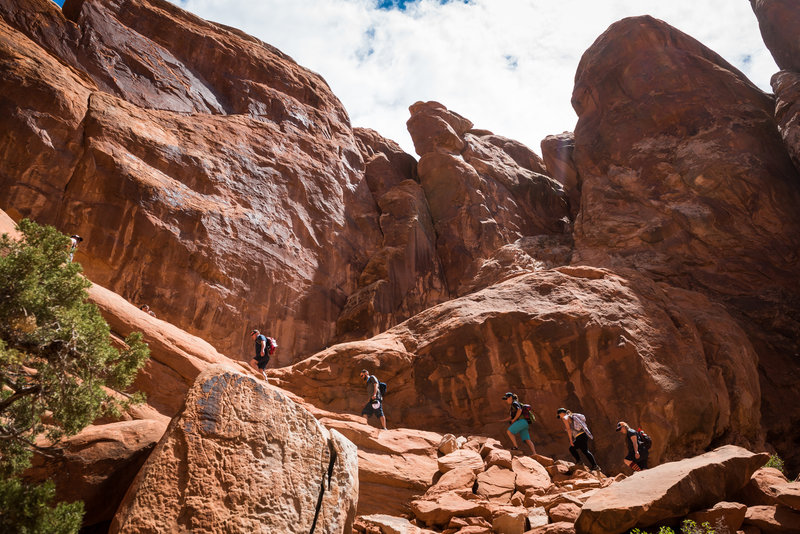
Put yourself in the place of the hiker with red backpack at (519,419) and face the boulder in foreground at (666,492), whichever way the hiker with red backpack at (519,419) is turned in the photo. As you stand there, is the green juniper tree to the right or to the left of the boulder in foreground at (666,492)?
right

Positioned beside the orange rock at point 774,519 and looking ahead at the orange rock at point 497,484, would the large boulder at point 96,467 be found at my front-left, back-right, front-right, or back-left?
front-left

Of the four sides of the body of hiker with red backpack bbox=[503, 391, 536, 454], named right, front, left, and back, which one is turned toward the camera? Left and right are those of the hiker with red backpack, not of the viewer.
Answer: left

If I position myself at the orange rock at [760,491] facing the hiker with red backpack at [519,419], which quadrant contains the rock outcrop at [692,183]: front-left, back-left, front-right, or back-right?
front-right

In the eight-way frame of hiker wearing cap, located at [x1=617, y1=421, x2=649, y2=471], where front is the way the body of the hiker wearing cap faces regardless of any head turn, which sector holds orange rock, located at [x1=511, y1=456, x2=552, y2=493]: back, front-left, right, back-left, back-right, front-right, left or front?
front-left

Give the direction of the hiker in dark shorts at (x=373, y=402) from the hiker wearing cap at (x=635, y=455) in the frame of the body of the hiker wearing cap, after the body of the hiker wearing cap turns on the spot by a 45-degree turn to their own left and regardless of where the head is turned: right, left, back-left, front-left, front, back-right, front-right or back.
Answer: front-right

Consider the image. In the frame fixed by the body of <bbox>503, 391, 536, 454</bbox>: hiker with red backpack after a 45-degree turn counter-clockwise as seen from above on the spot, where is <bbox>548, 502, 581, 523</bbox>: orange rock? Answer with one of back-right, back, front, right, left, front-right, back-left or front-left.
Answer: front-left

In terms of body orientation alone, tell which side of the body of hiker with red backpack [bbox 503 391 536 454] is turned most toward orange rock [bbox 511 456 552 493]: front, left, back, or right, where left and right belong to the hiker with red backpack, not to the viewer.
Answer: left

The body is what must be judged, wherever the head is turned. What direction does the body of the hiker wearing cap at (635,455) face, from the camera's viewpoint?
to the viewer's left

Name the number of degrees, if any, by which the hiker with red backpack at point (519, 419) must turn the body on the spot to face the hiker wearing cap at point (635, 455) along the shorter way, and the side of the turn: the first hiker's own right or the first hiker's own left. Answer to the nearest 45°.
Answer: approximately 180°

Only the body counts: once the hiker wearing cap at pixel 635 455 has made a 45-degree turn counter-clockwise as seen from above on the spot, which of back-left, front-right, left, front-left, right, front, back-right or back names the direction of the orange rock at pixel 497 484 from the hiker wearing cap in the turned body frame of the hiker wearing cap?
front

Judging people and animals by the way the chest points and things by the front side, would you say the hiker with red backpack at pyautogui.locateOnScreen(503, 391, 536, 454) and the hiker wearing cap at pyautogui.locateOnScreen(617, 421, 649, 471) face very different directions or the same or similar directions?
same or similar directions

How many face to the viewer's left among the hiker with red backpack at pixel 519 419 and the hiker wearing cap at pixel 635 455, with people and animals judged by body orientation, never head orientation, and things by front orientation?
2
